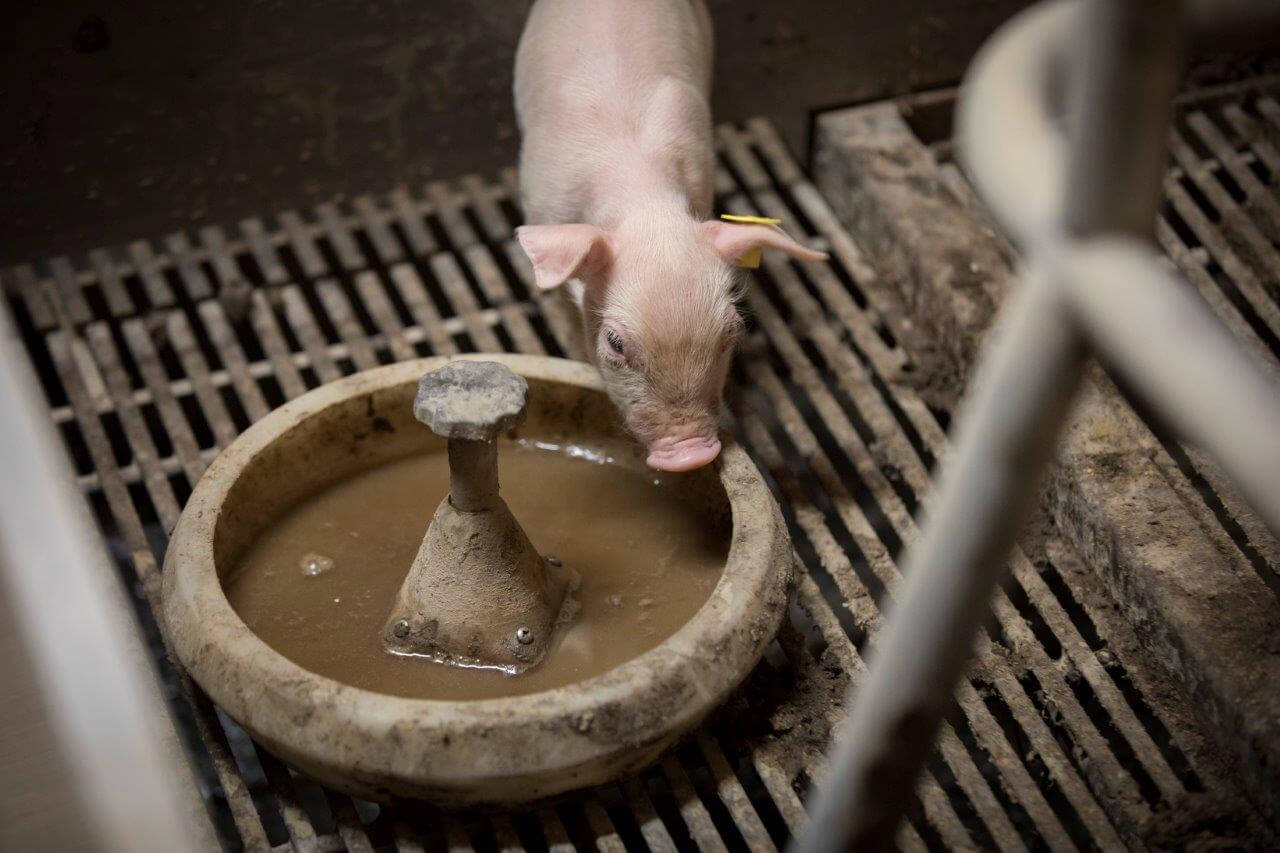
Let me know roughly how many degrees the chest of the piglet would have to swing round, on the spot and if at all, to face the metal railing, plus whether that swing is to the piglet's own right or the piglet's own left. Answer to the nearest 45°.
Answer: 0° — it already faces it

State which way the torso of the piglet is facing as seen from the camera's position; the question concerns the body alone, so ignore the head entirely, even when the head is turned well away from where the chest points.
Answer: toward the camera

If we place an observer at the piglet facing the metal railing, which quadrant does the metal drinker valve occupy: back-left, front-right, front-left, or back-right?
front-right

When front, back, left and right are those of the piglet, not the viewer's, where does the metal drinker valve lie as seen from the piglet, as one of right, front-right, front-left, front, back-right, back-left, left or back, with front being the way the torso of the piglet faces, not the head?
front
